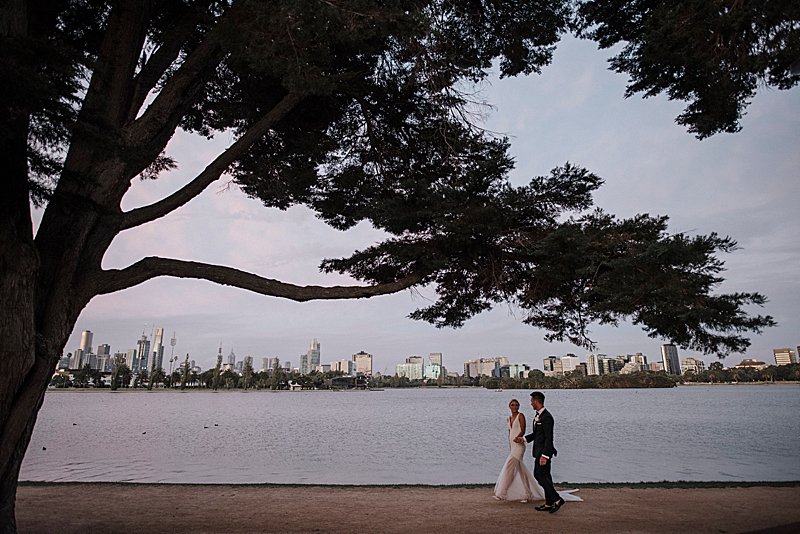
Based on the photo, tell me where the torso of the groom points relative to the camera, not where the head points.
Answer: to the viewer's left

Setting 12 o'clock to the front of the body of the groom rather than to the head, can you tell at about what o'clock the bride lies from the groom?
The bride is roughly at 2 o'clock from the groom.

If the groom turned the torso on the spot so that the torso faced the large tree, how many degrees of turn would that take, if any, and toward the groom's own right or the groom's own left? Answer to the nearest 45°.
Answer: approximately 45° to the groom's own left
